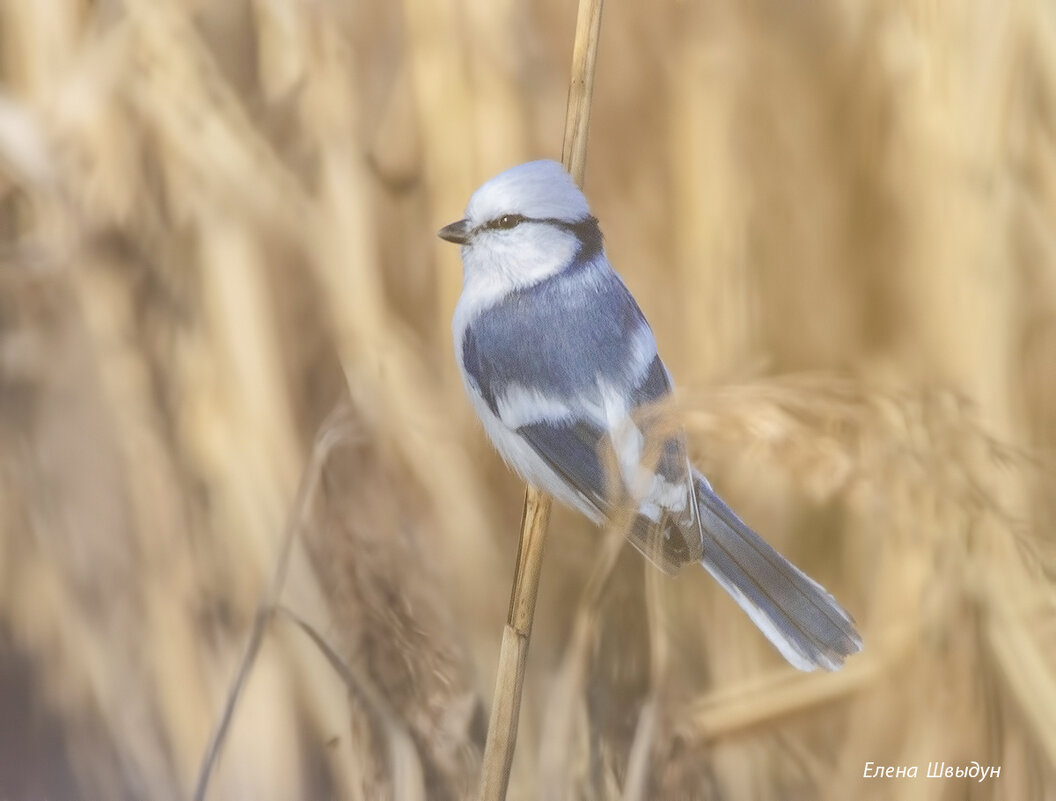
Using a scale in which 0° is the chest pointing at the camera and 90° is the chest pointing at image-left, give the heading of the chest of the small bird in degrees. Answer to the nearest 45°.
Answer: approximately 135°
